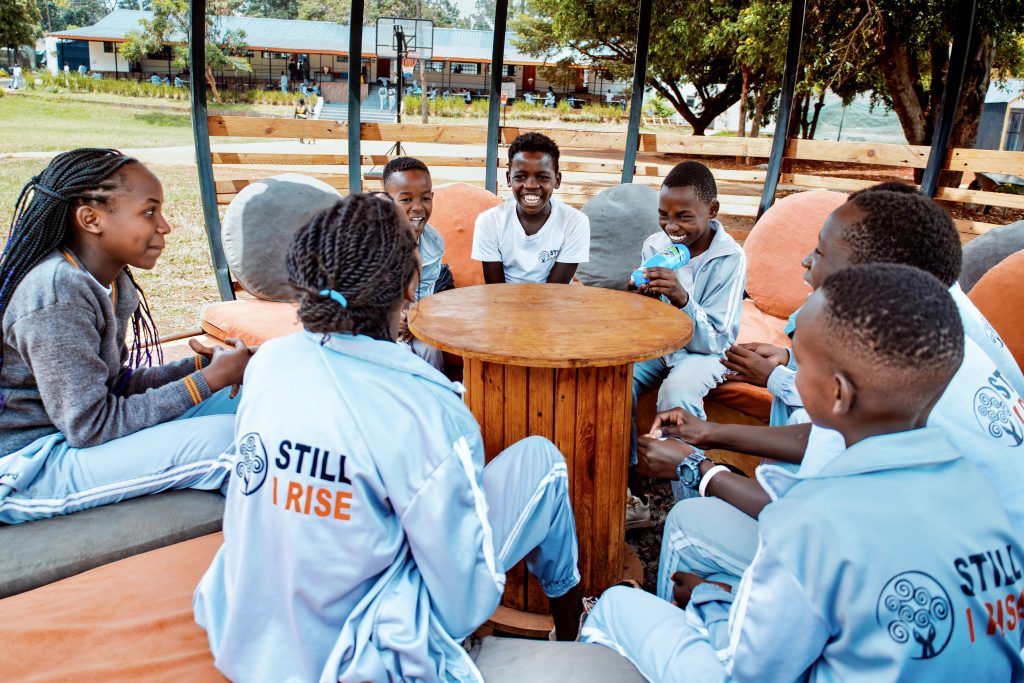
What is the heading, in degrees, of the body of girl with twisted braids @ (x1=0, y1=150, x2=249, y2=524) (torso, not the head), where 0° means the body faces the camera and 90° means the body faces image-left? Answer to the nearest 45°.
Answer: approximately 270°

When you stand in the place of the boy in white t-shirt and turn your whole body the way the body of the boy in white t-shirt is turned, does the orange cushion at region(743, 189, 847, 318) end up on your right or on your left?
on your left

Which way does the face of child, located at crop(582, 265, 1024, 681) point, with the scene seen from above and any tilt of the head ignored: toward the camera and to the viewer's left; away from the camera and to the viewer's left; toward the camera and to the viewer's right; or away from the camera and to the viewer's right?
away from the camera and to the viewer's left

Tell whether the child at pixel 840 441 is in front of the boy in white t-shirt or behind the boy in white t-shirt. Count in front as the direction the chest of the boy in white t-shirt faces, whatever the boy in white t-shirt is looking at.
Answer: in front

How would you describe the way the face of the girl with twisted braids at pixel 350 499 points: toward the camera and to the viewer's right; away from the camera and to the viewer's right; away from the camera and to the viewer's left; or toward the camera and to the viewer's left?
away from the camera and to the viewer's right

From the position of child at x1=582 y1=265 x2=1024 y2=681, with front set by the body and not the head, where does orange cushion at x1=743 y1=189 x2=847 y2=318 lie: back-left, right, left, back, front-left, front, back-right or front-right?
front-right

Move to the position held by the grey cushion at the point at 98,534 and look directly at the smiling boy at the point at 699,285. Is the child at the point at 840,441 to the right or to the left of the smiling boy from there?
right

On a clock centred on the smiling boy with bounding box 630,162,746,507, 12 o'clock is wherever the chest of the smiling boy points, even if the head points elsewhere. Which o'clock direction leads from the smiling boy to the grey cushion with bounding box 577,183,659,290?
The grey cushion is roughly at 4 o'clock from the smiling boy.

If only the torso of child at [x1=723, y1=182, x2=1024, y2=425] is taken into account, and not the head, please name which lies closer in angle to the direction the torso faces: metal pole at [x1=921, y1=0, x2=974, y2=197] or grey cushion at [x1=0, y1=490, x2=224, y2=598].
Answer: the grey cushion

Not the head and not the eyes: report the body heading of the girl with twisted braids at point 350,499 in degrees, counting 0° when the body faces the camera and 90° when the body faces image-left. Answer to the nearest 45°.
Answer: approximately 225°

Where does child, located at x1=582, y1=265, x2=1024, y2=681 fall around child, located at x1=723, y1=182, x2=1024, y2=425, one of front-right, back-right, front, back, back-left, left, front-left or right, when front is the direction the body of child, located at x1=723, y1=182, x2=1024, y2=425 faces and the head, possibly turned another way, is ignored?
left

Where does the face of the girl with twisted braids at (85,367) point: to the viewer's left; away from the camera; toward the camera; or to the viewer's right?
to the viewer's right
